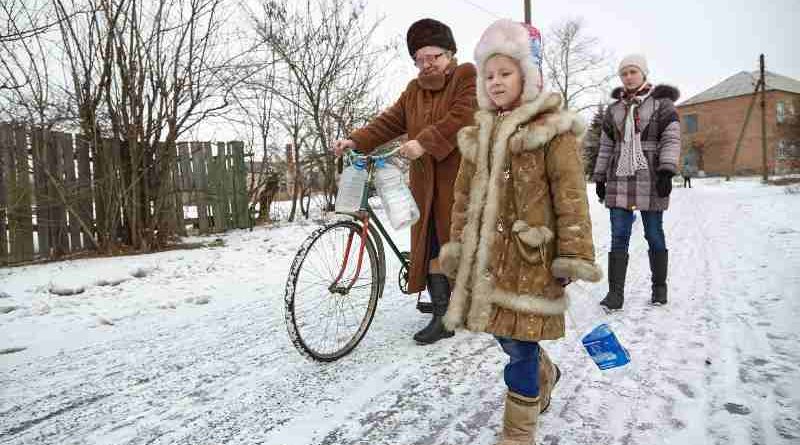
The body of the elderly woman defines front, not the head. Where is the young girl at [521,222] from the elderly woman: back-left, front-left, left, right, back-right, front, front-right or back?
front-left

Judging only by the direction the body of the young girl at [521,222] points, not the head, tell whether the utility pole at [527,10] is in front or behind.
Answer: behind

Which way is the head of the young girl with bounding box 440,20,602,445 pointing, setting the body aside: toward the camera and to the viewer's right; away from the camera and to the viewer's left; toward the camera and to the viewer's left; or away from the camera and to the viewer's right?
toward the camera and to the viewer's left

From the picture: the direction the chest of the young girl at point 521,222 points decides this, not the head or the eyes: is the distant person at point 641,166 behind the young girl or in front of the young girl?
behind

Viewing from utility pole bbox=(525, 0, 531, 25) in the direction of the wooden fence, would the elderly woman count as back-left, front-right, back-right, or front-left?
front-left

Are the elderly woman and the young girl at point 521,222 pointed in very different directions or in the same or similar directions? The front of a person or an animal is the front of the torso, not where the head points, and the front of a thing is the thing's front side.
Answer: same or similar directions

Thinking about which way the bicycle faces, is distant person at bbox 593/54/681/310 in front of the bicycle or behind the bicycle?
behind

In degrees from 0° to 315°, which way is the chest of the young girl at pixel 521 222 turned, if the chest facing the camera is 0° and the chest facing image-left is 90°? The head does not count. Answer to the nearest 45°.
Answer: approximately 45°

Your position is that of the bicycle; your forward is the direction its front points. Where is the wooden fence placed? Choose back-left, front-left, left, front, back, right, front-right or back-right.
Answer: right

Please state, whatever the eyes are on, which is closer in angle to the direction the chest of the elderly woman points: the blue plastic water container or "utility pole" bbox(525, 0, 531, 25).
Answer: the blue plastic water container

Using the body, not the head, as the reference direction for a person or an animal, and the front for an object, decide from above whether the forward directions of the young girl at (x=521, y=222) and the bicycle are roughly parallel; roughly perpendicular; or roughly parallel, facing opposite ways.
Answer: roughly parallel

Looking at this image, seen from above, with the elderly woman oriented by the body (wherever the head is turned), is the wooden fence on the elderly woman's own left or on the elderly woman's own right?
on the elderly woman's own right

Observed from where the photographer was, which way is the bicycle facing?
facing the viewer and to the left of the viewer

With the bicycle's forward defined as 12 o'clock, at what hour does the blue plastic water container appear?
The blue plastic water container is roughly at 9 o'clock from the bicycle.
